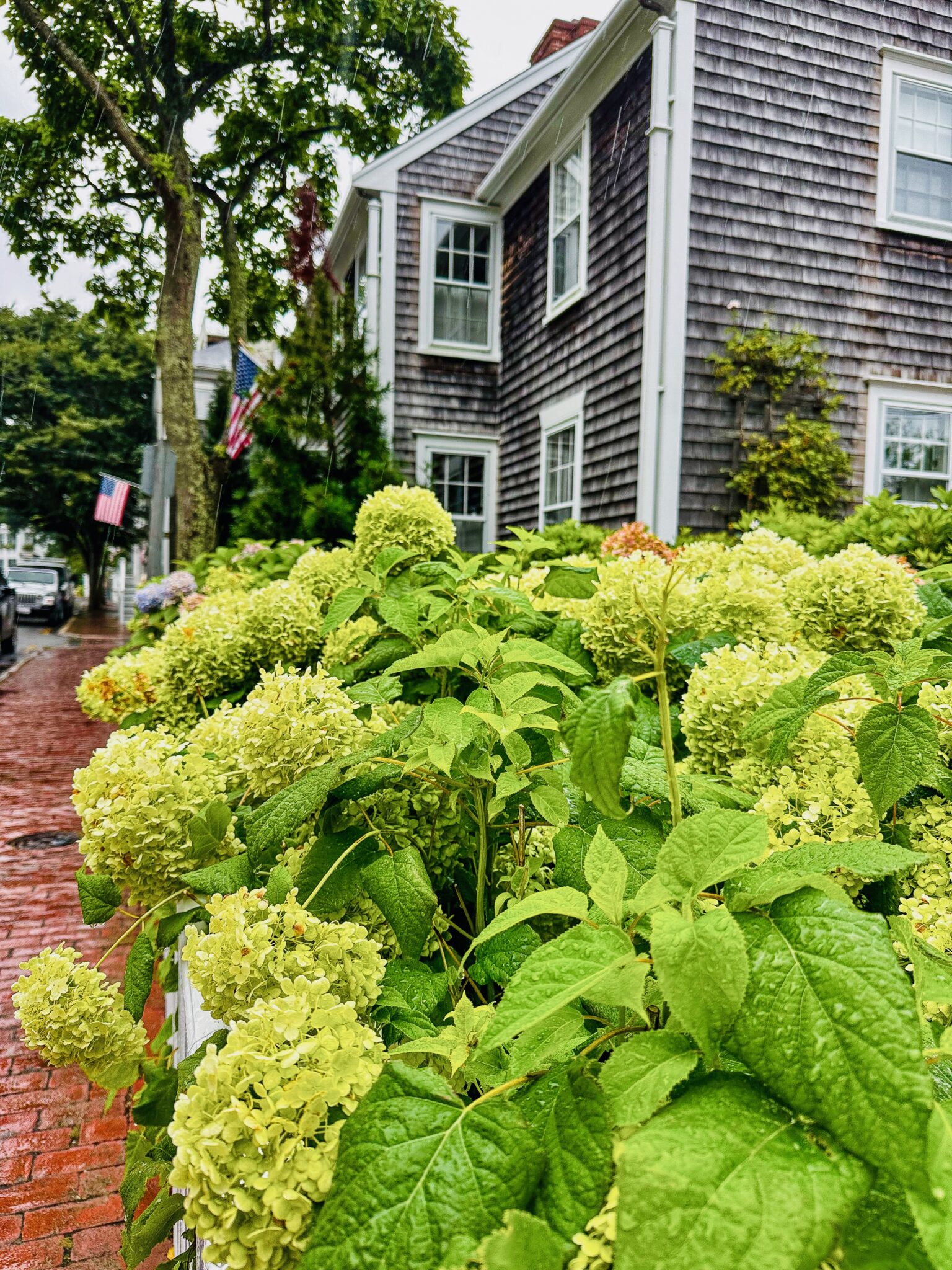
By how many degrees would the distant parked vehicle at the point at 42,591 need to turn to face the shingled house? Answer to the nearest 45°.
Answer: approximately 45° to its left

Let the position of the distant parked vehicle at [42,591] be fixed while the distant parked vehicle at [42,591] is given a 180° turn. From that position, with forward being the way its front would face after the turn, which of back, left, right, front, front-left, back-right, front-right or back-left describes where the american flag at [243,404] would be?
back-right

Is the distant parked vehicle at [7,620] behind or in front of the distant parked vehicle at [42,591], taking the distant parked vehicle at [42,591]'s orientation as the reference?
in front

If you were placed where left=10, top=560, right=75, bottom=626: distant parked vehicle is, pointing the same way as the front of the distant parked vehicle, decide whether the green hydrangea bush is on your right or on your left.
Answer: on your left

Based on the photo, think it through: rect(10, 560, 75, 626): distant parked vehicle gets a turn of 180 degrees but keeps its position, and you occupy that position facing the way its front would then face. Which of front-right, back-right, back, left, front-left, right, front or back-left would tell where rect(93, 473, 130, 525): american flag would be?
back-right

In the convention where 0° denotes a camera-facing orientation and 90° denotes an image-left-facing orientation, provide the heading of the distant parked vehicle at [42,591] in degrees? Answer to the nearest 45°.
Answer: approximately 45°

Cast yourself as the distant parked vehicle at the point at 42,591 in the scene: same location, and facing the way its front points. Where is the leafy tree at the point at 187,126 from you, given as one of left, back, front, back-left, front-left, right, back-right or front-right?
front-left
